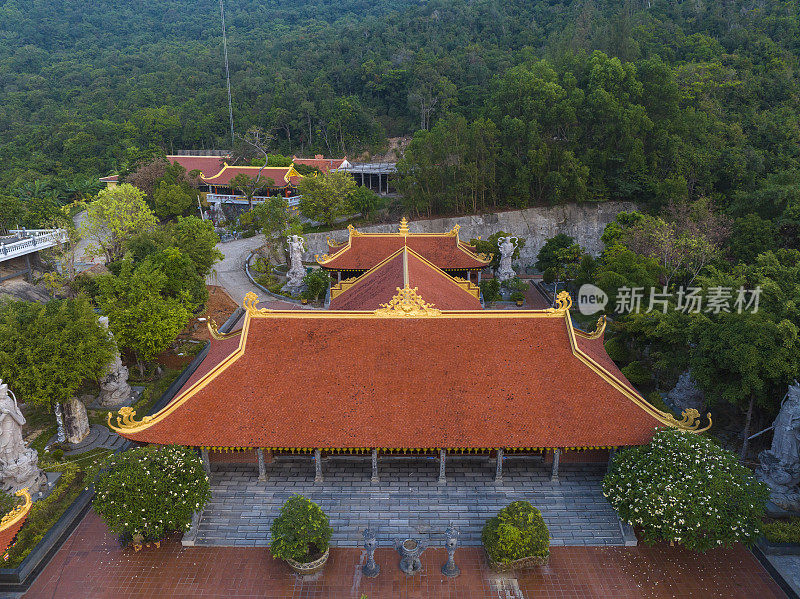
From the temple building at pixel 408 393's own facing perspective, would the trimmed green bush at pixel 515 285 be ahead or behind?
behind

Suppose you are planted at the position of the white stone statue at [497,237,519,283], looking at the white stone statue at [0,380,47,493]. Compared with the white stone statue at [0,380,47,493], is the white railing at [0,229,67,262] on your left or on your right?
right

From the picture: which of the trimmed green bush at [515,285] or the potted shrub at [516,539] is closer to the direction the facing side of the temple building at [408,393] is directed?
the potted shrub

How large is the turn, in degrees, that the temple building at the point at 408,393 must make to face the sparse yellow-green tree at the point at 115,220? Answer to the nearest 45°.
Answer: approximately 135° to its right

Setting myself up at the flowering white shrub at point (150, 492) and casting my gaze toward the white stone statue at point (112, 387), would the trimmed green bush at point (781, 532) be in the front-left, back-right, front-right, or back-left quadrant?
back-right

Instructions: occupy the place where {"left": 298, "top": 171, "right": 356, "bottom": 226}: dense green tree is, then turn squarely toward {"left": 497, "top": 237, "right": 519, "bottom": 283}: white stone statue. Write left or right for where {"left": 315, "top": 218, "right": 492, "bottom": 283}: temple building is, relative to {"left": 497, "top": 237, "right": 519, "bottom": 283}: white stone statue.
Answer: right

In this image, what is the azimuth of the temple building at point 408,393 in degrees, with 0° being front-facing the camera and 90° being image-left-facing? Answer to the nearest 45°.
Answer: approximately 0°

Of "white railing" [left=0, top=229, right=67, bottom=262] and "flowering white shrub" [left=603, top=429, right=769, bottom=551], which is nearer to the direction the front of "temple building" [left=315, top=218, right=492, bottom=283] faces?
the flowering white shrub

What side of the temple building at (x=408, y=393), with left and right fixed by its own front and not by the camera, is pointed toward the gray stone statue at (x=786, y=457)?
left

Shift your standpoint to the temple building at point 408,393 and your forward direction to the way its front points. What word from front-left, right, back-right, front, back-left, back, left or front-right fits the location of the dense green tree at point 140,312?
back-right

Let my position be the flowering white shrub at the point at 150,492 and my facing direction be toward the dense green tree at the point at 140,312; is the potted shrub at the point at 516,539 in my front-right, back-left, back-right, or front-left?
back-right

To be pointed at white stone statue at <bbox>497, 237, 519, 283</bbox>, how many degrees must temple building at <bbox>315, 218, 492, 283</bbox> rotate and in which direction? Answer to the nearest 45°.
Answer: approximately 135° to its left

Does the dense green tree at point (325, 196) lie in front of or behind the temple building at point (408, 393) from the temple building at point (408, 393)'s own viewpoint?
behind

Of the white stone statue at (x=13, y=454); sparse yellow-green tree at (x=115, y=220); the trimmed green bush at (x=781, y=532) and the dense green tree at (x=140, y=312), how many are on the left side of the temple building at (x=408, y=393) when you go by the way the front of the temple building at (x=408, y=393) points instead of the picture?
1
